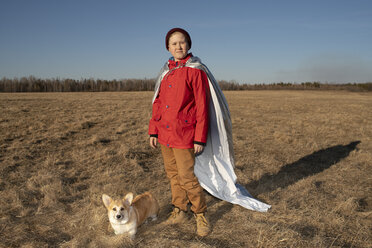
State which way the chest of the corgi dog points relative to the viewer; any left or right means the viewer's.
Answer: facing the viewer and to the left of the viewer
